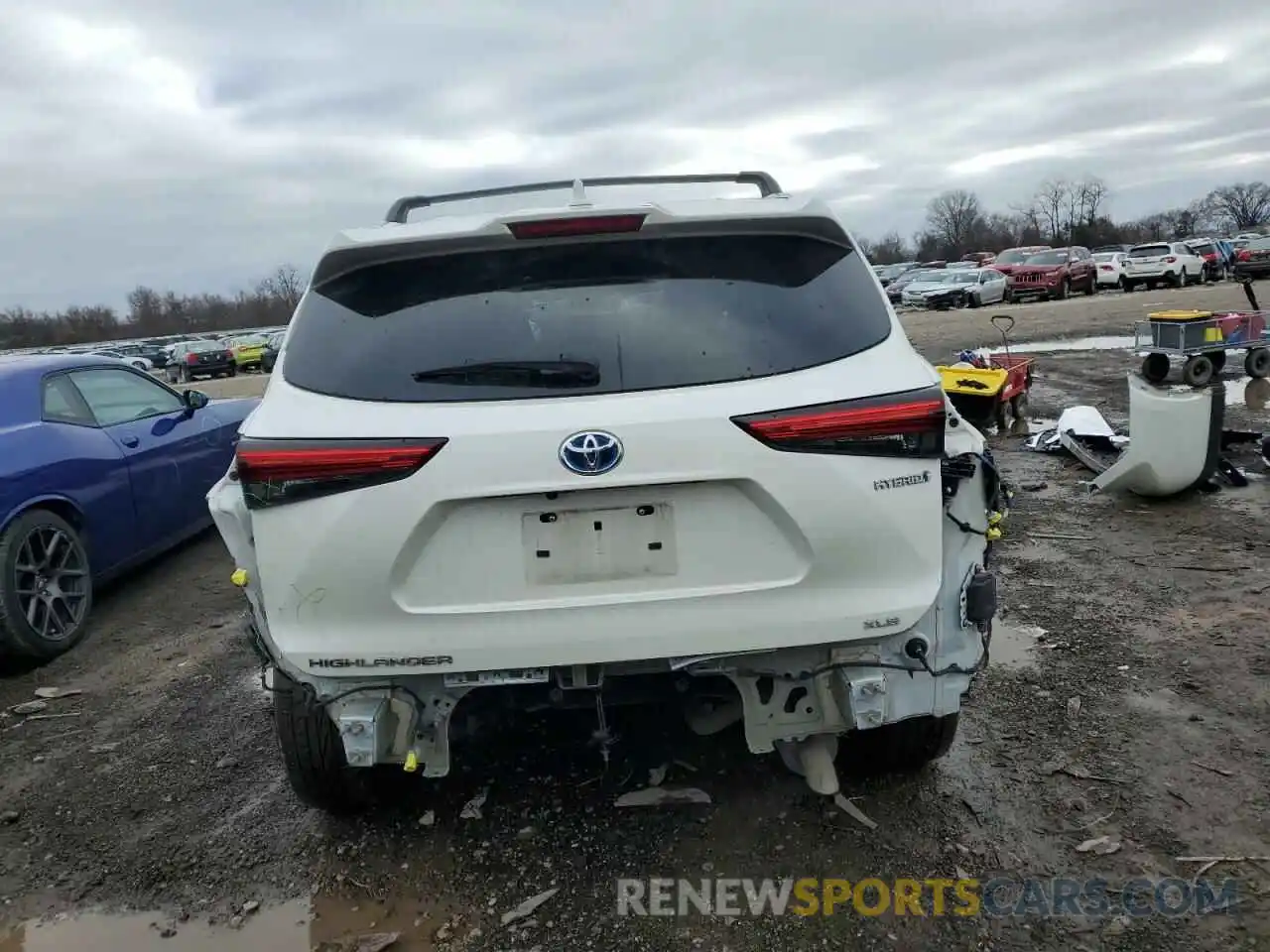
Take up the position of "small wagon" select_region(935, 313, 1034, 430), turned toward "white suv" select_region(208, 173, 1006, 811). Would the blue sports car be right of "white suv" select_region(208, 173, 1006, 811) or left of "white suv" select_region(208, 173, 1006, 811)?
right

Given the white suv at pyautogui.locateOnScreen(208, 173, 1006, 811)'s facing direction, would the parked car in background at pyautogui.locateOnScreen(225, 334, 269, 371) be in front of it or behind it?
in front

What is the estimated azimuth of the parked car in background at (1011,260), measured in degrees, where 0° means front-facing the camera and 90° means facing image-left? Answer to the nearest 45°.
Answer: approximately 45°

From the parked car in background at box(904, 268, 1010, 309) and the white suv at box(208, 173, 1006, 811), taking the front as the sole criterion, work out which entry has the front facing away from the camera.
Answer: the white suv

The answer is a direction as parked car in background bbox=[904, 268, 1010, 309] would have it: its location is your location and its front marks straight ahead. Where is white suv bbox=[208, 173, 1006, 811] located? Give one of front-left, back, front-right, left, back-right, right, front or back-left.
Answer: front-left

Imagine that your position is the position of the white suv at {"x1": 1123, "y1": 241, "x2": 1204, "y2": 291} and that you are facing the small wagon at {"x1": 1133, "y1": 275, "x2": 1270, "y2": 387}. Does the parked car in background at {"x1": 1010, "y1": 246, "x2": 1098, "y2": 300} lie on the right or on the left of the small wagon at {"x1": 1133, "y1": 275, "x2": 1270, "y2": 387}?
right

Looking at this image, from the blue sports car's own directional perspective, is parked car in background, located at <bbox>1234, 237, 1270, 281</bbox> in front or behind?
in front

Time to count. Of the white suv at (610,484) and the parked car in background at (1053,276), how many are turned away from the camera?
1

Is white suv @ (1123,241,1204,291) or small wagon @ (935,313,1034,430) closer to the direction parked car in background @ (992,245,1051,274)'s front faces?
the small wagon

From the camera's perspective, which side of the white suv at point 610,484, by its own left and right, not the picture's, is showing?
back

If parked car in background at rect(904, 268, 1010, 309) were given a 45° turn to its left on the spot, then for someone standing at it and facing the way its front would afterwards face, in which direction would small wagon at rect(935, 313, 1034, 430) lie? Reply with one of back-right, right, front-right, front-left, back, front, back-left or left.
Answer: front
